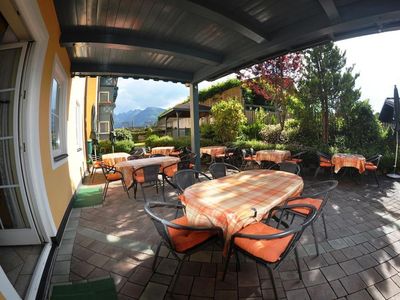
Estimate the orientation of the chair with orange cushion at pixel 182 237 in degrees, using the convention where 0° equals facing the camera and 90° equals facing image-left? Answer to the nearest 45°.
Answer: approximately 225°

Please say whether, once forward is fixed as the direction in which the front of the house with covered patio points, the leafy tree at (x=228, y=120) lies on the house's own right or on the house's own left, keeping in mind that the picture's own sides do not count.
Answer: on the house's own left

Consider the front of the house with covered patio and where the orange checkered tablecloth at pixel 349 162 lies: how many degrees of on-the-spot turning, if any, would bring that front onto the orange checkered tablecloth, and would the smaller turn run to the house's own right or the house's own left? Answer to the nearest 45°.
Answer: approximately 45° to the house's own left

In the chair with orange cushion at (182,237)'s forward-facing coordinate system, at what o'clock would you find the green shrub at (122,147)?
The green shrub is roughly at 10 o'clock from the chair with orange cushion.

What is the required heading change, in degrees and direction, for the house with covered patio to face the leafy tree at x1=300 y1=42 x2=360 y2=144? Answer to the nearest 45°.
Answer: approximately 45° to its left

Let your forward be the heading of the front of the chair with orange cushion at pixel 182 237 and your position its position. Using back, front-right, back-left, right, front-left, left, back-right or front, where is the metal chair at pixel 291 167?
front

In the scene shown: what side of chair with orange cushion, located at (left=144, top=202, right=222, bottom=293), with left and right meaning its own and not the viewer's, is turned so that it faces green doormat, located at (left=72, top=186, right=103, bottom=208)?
left

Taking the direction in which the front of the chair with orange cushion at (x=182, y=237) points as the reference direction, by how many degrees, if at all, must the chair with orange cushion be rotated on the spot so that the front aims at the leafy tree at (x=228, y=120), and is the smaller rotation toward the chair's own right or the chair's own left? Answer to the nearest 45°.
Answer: approximately 45° to the chair's own left
